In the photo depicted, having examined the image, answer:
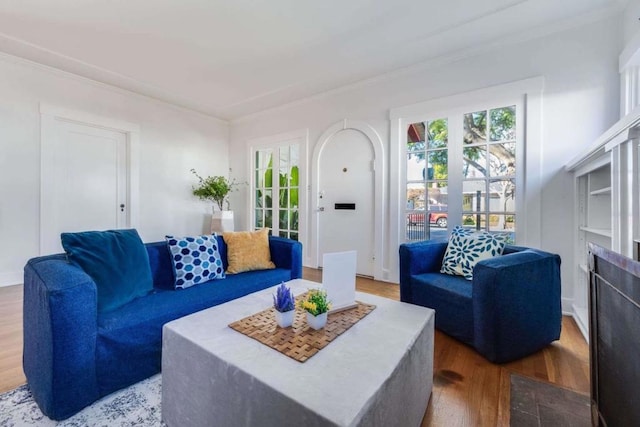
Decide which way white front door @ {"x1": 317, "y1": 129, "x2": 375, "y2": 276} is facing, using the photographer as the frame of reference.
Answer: facing the viewer and to the left of the viewer

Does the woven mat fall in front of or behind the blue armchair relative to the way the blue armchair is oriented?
in front

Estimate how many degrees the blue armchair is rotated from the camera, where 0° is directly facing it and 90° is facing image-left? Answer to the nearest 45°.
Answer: approximately 45°

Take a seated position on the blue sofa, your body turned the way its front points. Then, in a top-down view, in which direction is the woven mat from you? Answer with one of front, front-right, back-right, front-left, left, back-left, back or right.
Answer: front

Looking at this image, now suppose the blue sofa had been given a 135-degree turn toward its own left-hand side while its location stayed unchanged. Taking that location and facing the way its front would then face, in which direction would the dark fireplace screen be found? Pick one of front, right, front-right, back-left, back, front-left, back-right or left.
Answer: back-right

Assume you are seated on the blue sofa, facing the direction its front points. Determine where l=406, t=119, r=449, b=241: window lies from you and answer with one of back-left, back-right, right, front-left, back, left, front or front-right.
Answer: front-left

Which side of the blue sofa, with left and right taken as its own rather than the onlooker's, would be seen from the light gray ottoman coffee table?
front

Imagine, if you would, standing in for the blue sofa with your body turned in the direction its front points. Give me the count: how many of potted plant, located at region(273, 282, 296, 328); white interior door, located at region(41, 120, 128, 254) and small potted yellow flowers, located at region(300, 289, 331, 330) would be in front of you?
2

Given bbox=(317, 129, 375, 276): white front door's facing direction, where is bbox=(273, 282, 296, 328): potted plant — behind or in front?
in front

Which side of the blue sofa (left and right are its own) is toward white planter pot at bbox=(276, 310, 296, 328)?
front

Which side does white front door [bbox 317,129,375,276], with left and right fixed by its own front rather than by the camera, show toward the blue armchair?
left

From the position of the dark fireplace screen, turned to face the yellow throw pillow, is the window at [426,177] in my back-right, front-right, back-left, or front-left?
front-right

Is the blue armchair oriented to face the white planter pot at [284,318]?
yes

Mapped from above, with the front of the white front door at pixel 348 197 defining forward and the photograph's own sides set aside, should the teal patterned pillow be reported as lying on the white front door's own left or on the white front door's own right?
on the white front door's own left

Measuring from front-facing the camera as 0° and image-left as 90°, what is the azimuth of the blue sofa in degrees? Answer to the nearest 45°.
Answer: approximately 315°

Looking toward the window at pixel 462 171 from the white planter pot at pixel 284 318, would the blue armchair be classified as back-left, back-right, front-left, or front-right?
front-right

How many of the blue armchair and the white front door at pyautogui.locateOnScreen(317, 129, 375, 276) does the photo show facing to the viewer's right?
0
